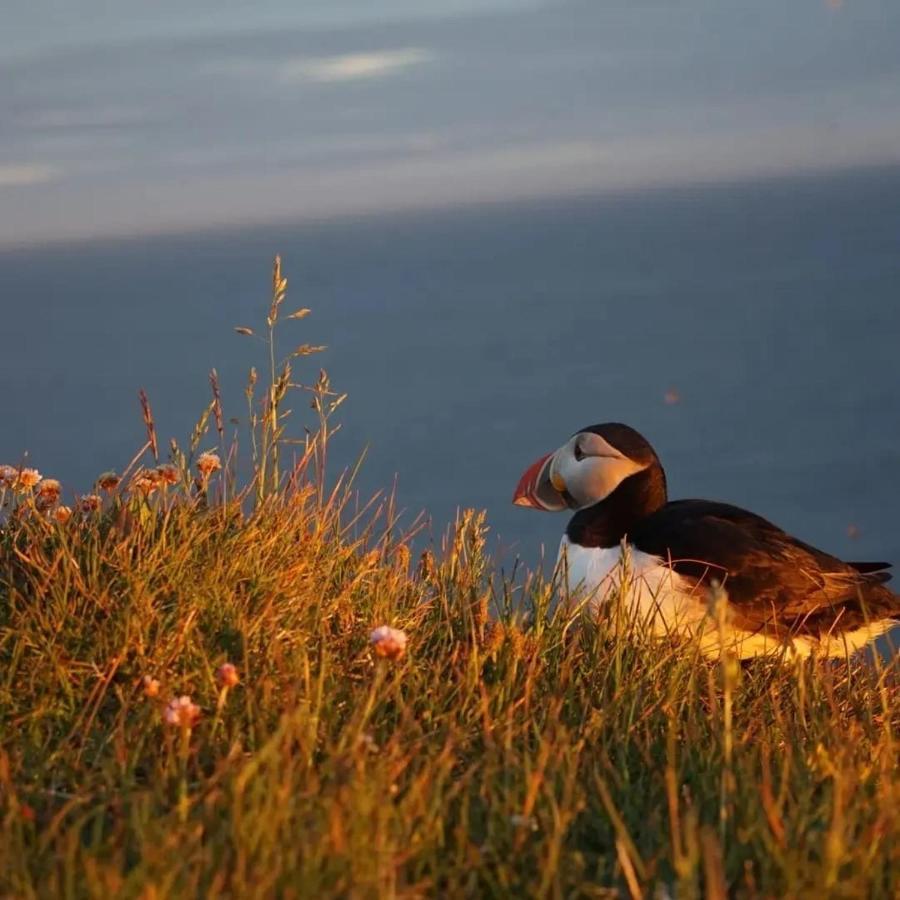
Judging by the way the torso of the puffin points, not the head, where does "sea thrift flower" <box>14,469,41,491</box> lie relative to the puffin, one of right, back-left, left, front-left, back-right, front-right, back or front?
front-left

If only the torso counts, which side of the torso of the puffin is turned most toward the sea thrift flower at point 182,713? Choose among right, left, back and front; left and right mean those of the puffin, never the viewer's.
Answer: front

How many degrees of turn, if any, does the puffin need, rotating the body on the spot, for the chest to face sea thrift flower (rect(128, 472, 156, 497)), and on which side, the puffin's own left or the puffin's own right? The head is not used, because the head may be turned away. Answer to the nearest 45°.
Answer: approximately 45° to the puffin's own left

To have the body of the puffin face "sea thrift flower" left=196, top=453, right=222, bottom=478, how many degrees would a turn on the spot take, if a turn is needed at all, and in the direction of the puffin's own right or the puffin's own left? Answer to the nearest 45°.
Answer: approximately 45° to the puffin's own left

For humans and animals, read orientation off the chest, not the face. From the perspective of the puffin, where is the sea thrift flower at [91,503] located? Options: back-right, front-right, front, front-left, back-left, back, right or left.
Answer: front-left

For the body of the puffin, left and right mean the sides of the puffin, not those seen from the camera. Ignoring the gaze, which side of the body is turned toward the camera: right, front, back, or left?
left
